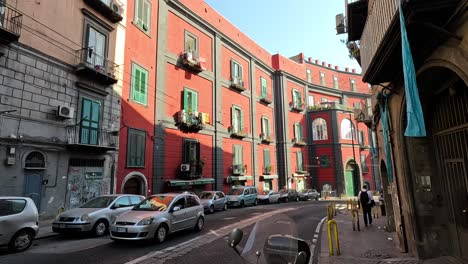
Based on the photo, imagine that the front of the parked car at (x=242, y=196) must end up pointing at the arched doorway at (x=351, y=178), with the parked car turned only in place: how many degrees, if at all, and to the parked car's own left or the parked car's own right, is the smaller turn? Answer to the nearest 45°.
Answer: approximately 180°

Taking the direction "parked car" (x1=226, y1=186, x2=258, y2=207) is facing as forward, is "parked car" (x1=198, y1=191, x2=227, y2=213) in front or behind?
in front

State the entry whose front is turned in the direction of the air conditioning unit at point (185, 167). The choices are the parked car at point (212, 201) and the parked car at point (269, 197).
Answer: the parked car at point (269, 197)

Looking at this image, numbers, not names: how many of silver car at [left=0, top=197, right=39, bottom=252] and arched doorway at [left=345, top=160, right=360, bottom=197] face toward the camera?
1

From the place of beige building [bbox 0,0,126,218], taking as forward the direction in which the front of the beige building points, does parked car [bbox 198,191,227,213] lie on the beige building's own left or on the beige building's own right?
on the beige building's own left

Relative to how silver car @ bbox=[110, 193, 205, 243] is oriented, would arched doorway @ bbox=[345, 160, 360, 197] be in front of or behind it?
behind

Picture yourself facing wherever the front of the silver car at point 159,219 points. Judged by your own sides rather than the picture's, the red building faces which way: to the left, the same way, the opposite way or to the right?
to the left

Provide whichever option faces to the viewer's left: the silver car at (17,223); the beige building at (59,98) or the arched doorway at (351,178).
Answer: the silver car

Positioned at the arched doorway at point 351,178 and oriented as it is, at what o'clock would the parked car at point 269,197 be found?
The parked car is roughly at 1 o'clock from the arched doorway.

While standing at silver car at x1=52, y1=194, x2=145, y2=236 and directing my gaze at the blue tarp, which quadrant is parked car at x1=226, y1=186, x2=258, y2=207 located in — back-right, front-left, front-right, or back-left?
back-left

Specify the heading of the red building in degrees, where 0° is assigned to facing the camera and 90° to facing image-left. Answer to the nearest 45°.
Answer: approximately 315°

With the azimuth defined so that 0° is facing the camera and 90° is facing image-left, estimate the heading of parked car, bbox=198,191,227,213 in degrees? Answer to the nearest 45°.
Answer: approximately 45°

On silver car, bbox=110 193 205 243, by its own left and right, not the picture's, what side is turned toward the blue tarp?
left

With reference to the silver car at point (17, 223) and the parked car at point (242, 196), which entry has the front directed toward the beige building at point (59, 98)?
the parked car
